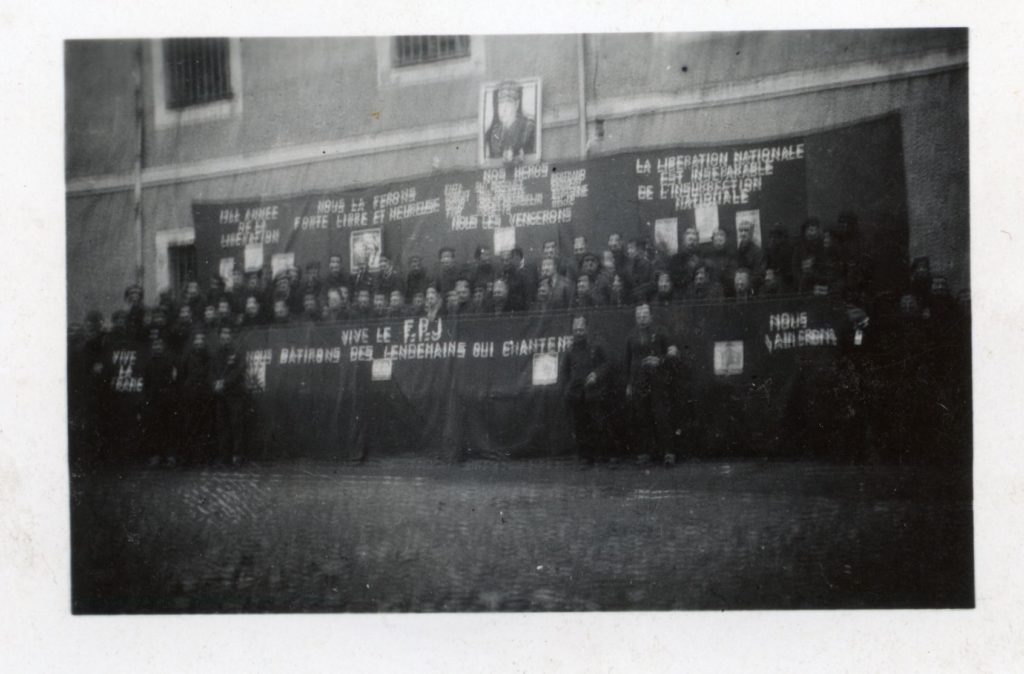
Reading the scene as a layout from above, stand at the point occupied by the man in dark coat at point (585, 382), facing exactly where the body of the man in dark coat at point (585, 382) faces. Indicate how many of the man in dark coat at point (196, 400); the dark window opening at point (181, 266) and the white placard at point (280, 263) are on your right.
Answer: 3

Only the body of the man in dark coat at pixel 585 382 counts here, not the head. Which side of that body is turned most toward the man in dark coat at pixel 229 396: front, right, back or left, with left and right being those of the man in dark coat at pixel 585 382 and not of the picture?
right

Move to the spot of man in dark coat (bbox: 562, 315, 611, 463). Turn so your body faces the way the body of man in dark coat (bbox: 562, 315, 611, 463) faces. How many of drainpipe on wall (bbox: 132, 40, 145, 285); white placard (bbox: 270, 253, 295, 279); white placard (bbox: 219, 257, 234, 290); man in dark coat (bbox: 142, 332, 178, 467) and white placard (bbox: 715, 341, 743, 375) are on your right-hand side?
4

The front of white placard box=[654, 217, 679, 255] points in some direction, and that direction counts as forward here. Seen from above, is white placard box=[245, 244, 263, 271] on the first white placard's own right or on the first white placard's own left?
on the first white placard's own right

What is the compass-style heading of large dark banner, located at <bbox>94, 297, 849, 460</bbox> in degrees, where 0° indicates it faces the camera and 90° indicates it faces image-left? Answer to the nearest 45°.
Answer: approximately 0°

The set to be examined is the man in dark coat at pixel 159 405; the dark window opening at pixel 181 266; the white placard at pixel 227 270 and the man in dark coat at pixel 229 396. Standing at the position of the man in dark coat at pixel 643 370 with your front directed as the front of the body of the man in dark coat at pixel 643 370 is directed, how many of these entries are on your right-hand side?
4
